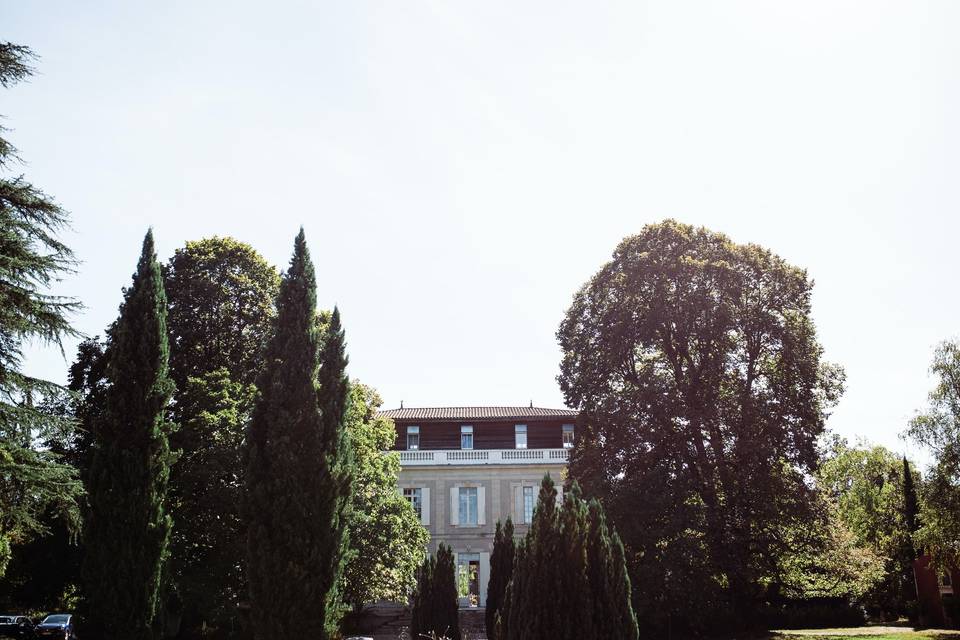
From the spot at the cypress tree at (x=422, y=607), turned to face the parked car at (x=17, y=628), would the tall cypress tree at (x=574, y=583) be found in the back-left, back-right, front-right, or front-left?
back-left

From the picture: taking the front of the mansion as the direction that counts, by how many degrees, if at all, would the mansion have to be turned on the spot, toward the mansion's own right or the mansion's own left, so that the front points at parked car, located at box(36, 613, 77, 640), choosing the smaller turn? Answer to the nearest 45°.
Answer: approximately 45° to the mansion's own right

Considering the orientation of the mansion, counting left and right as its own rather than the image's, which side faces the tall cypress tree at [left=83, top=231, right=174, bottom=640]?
front

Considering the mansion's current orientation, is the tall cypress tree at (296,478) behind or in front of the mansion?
in front

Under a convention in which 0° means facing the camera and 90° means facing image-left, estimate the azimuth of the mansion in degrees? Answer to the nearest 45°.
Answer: approximately 0°

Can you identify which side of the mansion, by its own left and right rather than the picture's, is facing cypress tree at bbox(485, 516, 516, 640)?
front

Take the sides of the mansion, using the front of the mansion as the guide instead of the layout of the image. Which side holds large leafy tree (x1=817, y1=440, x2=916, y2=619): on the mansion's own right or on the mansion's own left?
on the mansion's own left
